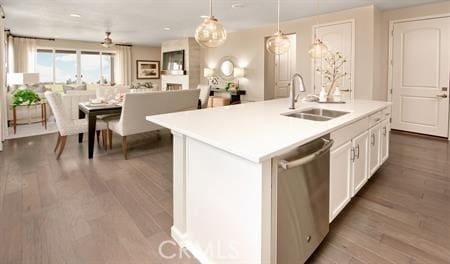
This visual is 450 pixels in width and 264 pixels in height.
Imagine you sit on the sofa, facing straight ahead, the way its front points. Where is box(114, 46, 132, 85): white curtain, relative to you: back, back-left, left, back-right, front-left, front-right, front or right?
front-right

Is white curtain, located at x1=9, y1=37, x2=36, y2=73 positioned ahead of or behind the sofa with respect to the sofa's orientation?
ahead

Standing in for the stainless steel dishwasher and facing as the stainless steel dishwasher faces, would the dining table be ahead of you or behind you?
behind

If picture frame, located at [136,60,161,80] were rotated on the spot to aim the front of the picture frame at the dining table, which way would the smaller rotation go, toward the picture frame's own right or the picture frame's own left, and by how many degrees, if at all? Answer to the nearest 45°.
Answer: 0° — it already faces it

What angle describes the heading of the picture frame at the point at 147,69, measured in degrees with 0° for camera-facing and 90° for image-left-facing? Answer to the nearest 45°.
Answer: approximately 0°

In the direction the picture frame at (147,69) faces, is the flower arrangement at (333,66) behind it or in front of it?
in front

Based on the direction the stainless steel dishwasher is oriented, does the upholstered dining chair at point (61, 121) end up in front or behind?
behind

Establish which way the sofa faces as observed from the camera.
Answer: facing away from the viewer and to the left of the viewer

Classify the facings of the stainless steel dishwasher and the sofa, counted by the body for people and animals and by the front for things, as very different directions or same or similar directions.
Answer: very different directions

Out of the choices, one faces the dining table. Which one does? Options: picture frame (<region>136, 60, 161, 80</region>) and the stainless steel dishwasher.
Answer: the picture frame

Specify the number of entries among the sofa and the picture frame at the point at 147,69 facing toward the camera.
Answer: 1

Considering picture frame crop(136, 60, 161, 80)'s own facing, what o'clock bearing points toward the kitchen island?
The kitchen island is roughly at 12 o'clock from the picture frame.

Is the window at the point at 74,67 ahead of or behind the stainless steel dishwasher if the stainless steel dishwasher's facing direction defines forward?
behind

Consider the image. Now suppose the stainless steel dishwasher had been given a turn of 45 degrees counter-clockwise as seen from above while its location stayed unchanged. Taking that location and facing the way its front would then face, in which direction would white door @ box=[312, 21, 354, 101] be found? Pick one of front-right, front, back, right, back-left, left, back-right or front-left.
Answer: left

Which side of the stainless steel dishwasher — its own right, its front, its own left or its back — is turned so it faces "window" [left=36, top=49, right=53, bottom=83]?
back
